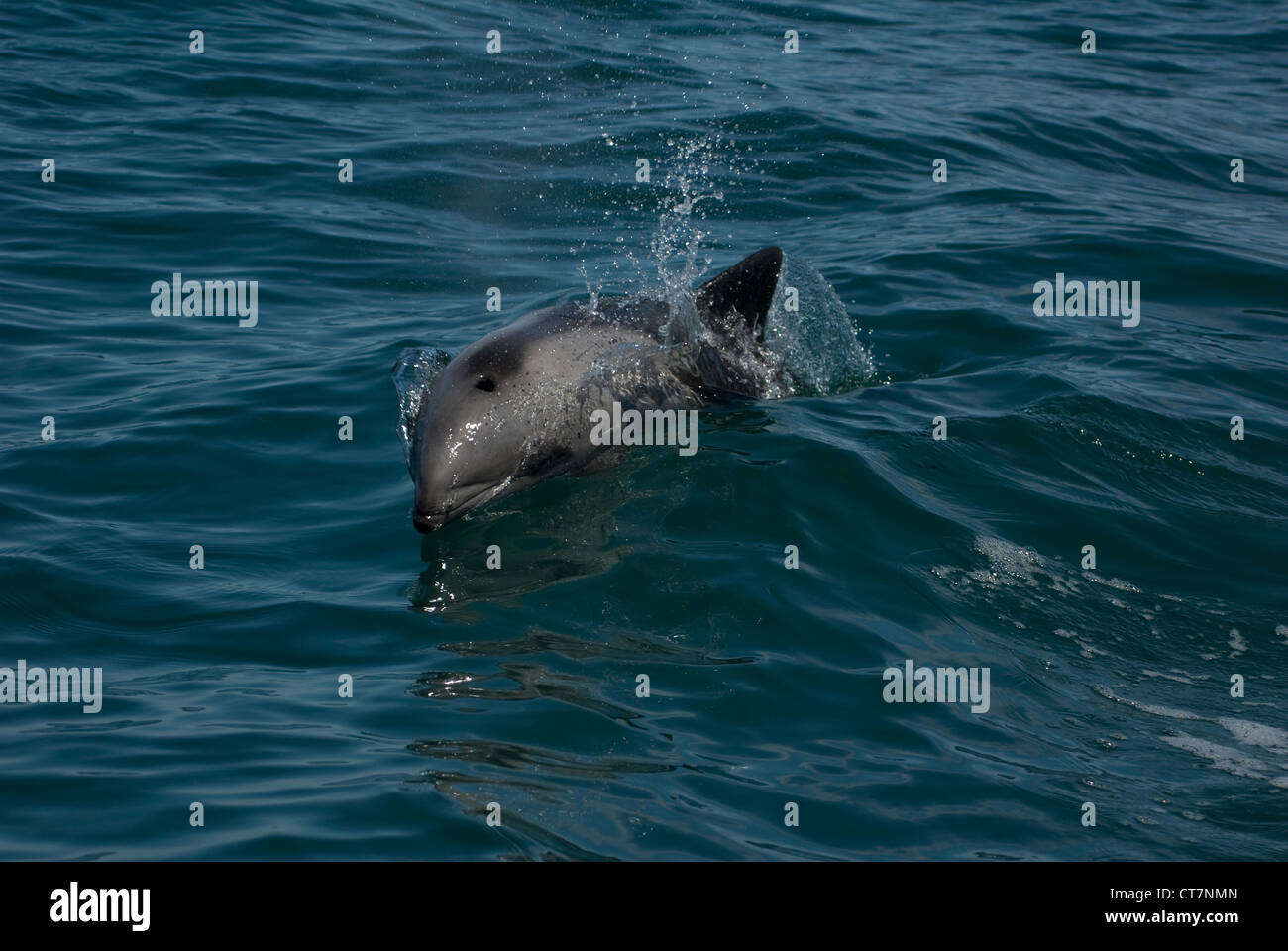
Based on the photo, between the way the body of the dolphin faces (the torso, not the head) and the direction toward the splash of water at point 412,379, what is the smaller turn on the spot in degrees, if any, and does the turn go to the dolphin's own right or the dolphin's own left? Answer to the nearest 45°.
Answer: approximately 90° to the dolphin's own right

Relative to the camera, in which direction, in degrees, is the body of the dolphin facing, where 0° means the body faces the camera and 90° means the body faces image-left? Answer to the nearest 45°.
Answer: approximately 45°
